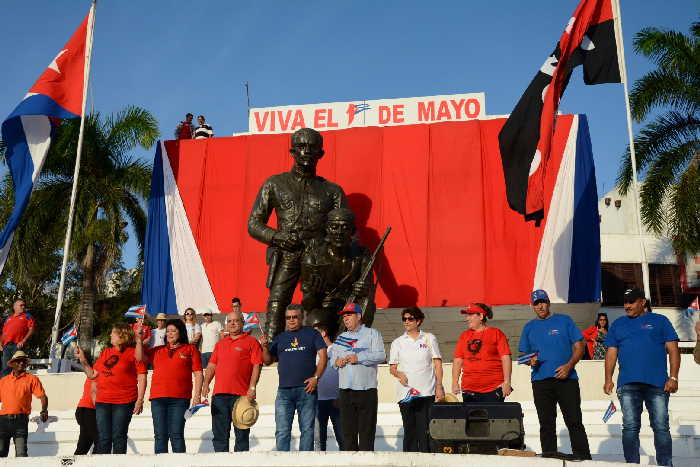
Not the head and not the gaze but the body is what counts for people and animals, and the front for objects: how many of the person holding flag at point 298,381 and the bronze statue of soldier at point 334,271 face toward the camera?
2

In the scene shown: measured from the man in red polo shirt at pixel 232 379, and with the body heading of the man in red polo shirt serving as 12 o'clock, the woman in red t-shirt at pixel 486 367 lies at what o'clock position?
The woman in red t-shirt is roughly at 8 o'clock from the man in red polo shirt.

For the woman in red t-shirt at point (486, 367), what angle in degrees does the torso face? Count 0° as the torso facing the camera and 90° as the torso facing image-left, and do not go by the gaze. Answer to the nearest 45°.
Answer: approximately 45°

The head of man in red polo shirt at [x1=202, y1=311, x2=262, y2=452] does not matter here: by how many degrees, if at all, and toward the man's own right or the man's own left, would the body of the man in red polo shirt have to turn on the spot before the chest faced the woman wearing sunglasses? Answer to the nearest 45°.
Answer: approximately 135° to the man's own left

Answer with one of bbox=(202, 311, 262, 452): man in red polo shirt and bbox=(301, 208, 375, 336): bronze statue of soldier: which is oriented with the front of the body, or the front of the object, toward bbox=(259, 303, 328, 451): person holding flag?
the bronze statue of soldier

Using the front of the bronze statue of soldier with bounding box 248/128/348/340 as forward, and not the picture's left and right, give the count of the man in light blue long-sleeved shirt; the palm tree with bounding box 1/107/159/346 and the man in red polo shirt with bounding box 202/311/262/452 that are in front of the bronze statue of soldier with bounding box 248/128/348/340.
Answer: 2

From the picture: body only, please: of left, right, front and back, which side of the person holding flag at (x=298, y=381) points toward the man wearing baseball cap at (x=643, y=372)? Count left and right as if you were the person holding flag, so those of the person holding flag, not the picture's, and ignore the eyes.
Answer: left

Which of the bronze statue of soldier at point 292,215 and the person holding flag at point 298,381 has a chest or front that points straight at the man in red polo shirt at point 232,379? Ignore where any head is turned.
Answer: the bronze statue of soldier

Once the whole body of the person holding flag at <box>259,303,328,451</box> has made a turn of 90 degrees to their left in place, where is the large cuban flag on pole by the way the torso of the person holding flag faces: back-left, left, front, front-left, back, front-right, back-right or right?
back-left

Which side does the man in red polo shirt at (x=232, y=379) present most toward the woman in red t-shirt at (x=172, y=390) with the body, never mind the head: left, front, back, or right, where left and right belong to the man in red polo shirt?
right

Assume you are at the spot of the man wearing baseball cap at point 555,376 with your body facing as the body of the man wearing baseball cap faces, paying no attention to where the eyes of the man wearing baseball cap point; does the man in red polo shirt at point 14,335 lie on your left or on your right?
on your right

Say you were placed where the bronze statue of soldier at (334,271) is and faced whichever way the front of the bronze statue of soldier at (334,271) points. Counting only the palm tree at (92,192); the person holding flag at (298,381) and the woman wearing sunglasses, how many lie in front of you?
2
